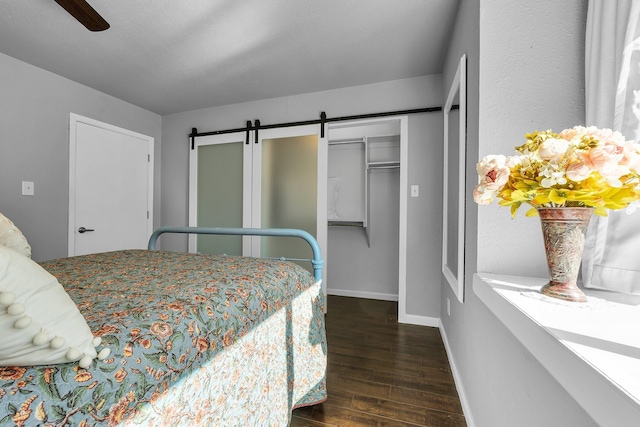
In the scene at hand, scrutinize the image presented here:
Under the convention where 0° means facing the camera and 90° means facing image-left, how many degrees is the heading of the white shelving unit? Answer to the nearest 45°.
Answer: approximately 0°

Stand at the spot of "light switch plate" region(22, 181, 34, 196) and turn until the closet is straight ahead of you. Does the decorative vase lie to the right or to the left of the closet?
right

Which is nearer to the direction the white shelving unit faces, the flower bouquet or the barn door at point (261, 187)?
the flower bouquet

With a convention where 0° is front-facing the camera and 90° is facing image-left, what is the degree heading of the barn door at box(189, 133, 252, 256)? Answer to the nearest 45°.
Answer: approximately 45°

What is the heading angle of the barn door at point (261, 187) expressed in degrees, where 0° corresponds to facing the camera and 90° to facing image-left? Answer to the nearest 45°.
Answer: approximately 45°

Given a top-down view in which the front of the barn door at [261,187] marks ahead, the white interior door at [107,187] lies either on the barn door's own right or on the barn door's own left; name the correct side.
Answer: on the barn door's own right

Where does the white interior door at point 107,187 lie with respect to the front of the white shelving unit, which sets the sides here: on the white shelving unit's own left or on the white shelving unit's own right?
on the white shelving unit's own right

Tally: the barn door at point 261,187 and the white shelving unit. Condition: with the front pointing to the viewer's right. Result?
0

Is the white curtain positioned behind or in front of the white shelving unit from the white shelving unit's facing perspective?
in front

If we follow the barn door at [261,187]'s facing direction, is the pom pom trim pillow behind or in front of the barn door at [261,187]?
in front

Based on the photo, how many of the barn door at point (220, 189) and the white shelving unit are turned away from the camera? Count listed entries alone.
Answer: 0
